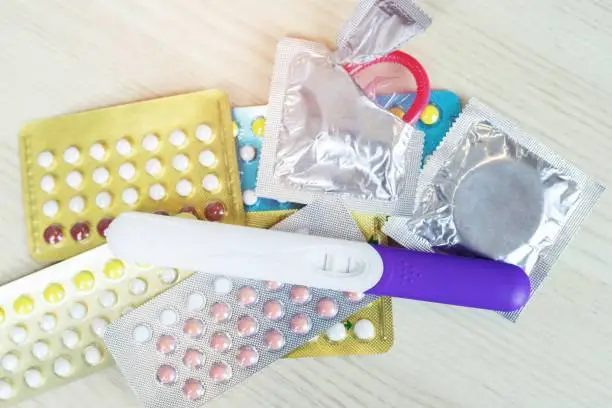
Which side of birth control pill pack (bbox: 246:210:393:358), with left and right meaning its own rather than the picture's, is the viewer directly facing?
front

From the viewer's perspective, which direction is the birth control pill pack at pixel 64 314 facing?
toward the camera
